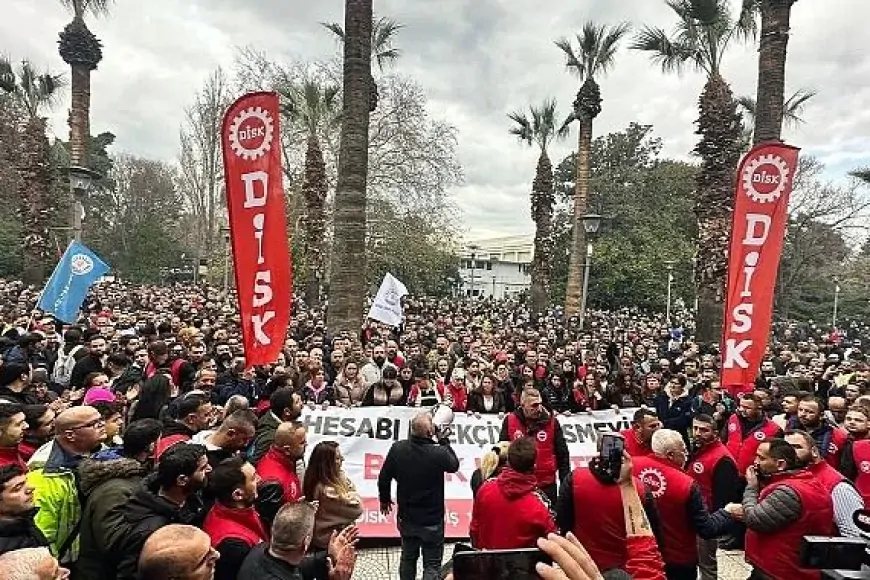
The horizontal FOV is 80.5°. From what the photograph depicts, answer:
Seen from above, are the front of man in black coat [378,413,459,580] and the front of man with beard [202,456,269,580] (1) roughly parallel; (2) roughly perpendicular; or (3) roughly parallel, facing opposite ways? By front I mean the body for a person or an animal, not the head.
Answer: roughly perpendicular

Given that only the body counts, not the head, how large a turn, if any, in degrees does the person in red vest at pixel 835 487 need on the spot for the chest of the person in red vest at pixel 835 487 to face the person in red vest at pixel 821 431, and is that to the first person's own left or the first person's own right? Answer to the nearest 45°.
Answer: approximately 90° to the first person's own right

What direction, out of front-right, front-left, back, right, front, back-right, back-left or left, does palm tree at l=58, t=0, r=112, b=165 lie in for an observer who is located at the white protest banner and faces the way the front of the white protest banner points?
back-right

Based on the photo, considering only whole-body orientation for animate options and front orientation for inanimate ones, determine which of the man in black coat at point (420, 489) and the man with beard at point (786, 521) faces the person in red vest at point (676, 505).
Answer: the man with beard

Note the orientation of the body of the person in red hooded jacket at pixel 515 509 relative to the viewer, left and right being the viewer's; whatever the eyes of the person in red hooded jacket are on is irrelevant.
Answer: facing away from the viewer

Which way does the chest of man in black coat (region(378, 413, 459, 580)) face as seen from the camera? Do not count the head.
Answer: away from the camera

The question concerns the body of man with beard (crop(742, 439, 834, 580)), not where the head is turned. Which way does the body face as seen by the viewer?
to the viewer's left

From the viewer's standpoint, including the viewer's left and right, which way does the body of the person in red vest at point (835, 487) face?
facing to the left of the viewer

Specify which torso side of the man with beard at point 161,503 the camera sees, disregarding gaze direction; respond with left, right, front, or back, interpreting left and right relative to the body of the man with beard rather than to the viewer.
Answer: right

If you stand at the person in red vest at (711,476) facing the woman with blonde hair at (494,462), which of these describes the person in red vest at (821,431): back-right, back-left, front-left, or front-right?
back-right

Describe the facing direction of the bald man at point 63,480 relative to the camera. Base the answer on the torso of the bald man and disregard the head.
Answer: to the viewer's right

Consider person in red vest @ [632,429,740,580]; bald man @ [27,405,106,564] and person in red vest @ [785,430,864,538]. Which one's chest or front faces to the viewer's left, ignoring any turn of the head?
person in red vest @ [785,430,864,538]

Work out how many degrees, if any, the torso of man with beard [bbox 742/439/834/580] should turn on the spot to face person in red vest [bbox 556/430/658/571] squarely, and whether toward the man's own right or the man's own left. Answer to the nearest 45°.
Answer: approximately 45° to the man's own left
